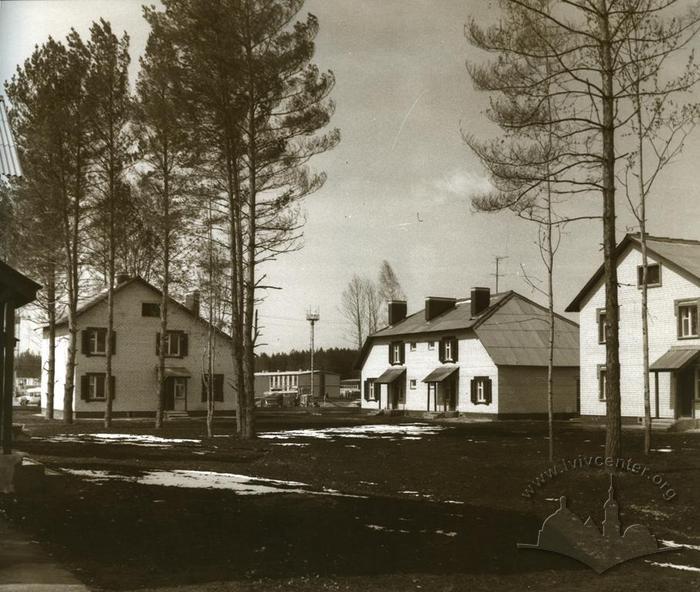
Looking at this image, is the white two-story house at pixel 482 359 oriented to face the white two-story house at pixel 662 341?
no

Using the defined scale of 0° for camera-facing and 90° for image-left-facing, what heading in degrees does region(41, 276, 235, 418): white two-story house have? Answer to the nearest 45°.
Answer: approximately 0°

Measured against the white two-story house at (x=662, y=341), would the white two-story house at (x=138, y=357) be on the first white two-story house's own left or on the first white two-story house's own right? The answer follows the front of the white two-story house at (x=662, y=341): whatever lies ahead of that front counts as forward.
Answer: on the first white two-story house's own right

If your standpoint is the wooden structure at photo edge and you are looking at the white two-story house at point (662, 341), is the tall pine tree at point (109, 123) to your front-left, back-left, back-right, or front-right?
front-left

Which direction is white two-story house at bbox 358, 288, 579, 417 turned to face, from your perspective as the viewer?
facing the viewer and to the left of the viewer

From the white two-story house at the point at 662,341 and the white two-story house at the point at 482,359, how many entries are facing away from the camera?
0

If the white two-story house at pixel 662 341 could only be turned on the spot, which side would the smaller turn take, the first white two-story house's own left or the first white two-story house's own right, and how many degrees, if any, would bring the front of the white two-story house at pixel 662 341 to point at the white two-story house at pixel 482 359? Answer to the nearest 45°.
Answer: approximately 90° to the first white two-story house's own right

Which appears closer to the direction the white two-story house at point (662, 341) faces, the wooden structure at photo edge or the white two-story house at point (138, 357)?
the wooden structure at photo edge

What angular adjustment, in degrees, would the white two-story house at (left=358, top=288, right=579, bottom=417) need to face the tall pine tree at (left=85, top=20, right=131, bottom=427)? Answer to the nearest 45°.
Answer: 0° — it already faces it

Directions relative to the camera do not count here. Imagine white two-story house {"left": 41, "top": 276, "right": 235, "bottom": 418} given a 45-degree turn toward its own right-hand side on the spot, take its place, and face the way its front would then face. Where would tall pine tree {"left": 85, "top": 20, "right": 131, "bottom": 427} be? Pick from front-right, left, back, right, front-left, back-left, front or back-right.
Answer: front-left

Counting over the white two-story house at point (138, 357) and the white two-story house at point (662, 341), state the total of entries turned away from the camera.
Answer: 0

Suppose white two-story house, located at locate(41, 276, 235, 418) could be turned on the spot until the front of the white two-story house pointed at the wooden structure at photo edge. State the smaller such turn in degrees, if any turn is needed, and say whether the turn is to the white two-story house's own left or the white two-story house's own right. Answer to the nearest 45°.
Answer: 0° — it already faces it

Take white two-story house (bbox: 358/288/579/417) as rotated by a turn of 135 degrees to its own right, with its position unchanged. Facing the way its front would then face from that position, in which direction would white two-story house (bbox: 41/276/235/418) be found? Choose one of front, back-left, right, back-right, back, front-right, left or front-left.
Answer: left
